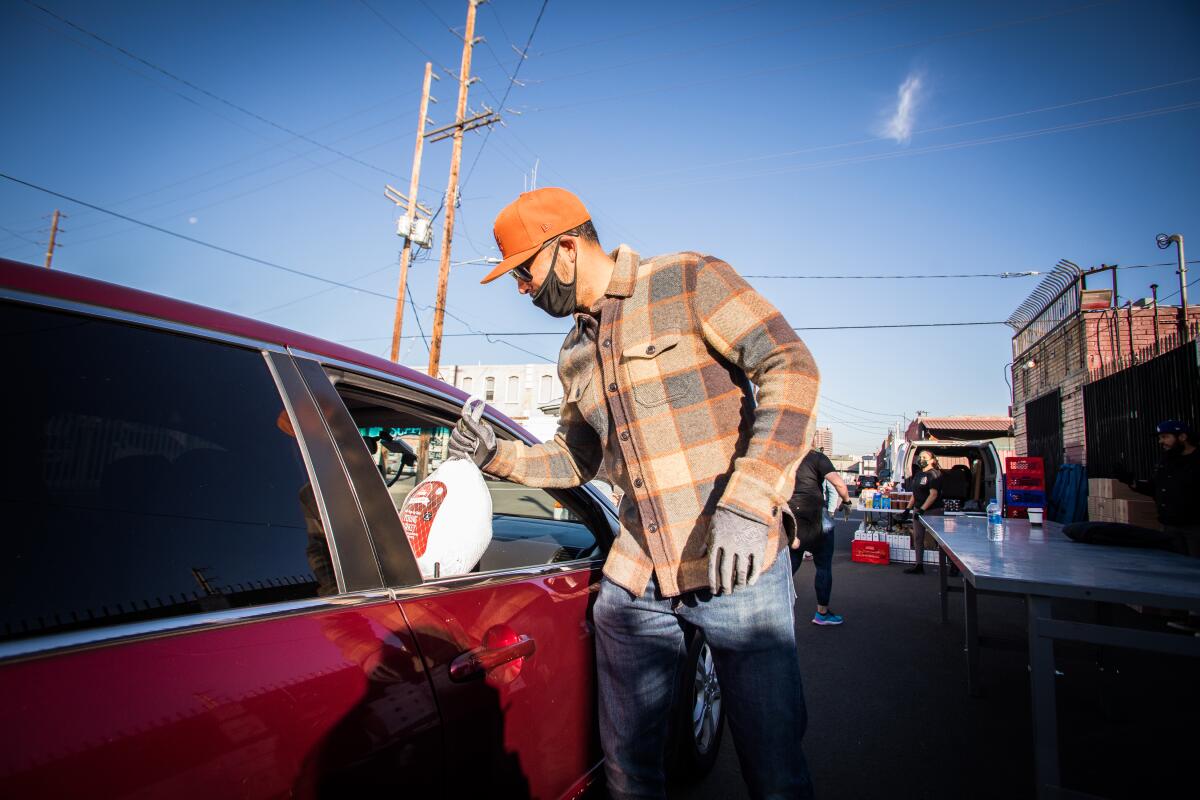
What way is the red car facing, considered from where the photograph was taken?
facing away from the viewer and to the right of the viewer

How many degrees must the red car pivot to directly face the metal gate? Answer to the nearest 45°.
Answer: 0° — it already faces it

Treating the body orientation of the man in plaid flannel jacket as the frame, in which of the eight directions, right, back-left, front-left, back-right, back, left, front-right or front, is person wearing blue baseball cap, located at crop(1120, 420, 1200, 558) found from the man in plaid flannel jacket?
back

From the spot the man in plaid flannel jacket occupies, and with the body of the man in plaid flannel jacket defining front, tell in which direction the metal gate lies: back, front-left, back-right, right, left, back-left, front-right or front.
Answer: back

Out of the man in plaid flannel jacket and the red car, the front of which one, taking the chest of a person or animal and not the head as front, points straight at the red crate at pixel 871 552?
the red car

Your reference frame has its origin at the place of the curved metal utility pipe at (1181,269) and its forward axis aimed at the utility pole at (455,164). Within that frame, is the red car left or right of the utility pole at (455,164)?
left

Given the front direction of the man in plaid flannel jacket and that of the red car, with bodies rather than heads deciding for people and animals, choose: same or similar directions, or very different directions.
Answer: very different directions

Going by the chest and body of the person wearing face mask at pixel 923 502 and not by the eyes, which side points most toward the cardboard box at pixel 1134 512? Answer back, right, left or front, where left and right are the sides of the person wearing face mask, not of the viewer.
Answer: left

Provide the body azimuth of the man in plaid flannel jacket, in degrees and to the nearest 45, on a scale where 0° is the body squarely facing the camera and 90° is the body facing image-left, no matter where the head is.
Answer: approximately 45°

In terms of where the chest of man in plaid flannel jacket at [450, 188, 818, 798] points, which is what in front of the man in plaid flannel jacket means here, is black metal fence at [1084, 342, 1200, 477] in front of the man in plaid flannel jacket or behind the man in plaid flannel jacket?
behind

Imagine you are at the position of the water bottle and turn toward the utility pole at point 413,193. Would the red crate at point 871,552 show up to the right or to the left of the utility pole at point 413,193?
right

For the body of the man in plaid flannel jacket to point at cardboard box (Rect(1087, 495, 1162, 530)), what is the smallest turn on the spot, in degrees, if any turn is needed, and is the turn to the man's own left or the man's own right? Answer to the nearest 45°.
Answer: approximately 180°
